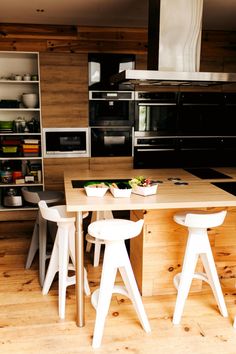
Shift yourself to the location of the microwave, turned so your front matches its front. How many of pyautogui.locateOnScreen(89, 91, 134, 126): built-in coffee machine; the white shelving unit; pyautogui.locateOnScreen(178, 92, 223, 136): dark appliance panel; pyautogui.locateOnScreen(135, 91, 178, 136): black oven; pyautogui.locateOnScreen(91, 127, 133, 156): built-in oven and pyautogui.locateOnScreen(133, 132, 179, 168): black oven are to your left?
5

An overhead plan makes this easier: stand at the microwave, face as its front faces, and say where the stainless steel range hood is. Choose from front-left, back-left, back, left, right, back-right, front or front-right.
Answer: front-left

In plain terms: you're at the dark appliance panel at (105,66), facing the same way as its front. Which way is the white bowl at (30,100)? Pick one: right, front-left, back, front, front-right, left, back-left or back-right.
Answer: right

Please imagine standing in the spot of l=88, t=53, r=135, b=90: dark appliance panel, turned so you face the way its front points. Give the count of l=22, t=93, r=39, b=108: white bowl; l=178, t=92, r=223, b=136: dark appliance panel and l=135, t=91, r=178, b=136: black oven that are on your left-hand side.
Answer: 2

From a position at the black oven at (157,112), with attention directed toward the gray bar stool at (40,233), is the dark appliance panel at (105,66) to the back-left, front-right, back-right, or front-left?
front-right

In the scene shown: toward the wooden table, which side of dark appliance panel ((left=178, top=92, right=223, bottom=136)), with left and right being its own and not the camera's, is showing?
front

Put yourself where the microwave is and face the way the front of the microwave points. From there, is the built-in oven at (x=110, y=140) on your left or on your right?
on your left

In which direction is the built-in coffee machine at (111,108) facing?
toward the camera

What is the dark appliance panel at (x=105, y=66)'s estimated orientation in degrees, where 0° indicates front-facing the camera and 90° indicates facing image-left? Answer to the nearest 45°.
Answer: approximately 0°

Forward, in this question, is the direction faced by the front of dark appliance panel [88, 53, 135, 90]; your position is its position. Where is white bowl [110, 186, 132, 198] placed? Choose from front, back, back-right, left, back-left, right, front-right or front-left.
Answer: front

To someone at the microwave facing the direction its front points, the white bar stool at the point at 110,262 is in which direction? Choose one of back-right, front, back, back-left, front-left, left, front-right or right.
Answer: front

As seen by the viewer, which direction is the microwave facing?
toward the camera

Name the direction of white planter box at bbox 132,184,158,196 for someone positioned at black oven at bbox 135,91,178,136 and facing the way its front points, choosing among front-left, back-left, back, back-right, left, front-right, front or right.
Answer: front

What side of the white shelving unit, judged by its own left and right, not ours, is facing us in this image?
front

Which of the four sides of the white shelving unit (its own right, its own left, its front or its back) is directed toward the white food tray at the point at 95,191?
front

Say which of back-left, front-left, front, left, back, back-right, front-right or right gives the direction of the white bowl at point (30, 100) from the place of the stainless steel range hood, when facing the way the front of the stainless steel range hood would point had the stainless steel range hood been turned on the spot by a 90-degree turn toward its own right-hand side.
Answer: front-right

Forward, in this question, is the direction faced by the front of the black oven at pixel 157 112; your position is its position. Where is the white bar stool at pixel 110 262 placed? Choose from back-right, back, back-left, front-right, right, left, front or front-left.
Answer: front
